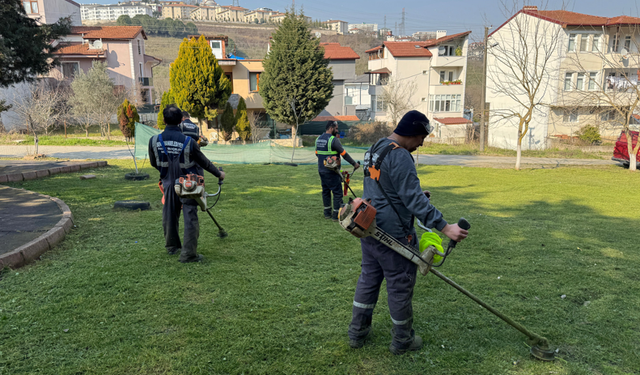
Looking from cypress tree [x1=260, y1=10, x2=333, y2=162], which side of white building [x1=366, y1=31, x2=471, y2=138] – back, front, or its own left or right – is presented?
right

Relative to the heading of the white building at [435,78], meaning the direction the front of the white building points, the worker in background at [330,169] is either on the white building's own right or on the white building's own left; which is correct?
on the white building's own right

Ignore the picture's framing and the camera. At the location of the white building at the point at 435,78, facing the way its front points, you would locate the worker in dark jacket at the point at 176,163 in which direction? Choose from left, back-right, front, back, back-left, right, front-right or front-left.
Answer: front-right

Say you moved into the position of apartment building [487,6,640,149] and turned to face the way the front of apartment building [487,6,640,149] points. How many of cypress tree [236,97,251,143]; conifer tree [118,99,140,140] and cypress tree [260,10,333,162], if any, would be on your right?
3

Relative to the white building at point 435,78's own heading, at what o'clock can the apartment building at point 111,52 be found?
The apartment building is roughly at 4 o'clock from the white building.

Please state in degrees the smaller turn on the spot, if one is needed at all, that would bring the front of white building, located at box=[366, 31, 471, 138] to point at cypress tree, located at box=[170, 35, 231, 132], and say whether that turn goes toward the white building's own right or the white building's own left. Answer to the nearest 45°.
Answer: approximately 90° to the white building's own right

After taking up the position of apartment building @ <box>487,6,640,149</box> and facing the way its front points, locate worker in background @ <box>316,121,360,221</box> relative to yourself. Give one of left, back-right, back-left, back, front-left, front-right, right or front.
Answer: front-right

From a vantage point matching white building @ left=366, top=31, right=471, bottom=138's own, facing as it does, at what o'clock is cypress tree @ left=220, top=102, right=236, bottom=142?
The cypress tree is roughly at 3 o'clock from the white building.

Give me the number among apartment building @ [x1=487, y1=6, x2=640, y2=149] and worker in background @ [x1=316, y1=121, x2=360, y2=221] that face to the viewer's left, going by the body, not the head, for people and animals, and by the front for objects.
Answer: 0

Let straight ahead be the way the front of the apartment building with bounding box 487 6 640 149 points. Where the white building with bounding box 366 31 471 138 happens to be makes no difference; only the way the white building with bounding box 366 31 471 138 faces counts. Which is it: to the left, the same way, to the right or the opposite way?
the same way

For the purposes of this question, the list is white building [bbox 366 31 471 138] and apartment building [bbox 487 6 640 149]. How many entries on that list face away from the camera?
0

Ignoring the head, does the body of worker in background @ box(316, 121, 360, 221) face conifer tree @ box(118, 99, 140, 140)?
no

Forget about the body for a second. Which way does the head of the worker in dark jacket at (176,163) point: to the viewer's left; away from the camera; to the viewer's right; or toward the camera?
away from the camera

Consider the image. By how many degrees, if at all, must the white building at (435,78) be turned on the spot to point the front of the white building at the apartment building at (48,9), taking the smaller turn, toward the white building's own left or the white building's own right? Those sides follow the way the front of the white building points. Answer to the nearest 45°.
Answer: approximately 135° to the white building's own right

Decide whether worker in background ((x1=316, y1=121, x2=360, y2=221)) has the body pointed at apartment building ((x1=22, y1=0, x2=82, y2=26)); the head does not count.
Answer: no
